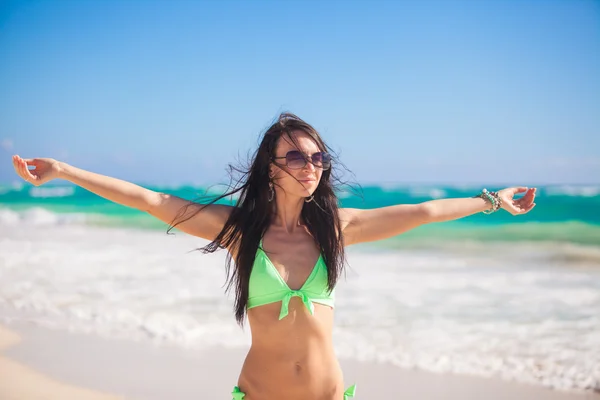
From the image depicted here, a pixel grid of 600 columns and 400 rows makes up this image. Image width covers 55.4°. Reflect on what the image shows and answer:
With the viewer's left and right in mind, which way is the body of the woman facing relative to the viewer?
facing the viewer
